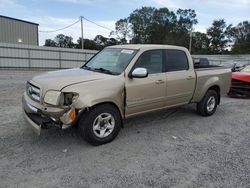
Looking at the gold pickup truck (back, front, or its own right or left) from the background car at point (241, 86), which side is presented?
back

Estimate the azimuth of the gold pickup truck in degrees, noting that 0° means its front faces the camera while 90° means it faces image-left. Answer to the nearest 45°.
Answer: approximately 45°

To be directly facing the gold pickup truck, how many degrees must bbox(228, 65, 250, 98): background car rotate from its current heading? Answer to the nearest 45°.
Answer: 0° — it already faces it

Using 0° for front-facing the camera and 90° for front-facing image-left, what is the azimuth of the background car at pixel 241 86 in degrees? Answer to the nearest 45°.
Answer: approximately 0°

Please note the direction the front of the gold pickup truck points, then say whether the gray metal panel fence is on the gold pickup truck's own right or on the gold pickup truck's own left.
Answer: on the gold pickup truck's own right
